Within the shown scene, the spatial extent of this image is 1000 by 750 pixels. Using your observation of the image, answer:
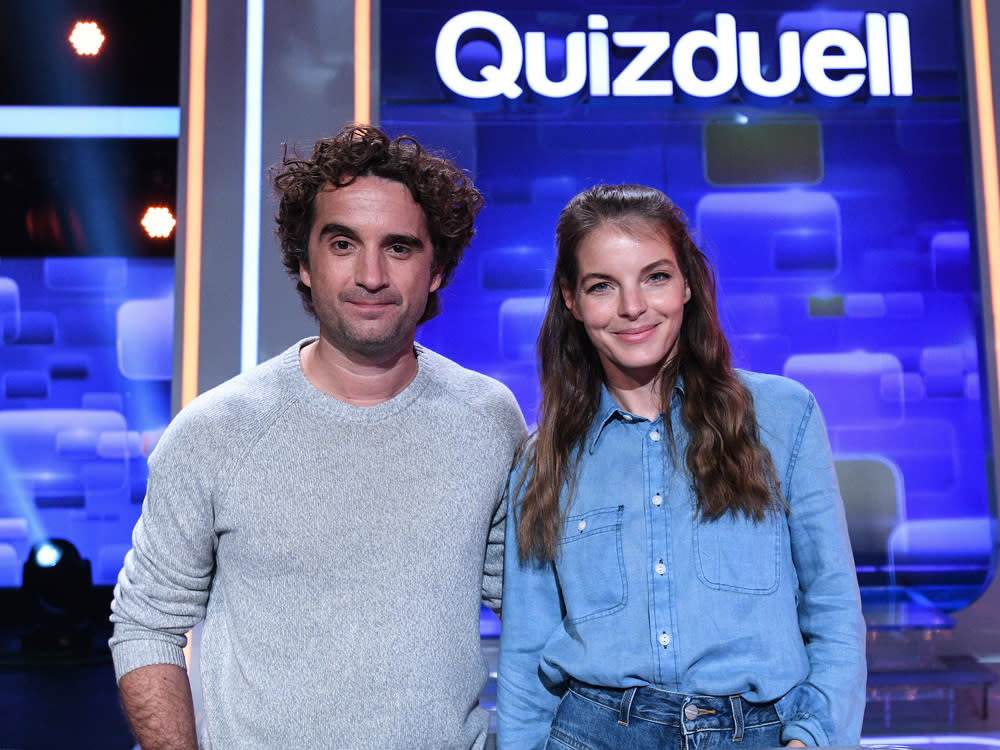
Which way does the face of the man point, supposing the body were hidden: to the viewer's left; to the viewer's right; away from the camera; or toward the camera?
toward the camera

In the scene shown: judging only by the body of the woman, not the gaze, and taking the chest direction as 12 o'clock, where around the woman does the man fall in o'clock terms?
The man is roughly at 3 o'clock from the woman.

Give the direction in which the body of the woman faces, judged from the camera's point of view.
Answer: toward the camera

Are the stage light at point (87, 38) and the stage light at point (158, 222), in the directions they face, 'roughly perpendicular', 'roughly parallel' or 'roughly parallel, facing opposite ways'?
roughly parallel

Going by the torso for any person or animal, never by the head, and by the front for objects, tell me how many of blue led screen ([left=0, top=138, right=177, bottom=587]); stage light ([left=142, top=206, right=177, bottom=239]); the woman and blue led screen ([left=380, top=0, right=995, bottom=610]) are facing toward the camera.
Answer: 4

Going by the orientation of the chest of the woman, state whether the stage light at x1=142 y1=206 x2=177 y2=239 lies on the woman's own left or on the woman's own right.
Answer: on the woman's own right

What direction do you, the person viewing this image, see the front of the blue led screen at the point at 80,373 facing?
facing the viewer

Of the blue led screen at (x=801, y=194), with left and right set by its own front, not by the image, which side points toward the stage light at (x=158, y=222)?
right

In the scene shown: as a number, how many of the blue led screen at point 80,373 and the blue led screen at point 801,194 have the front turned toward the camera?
2
